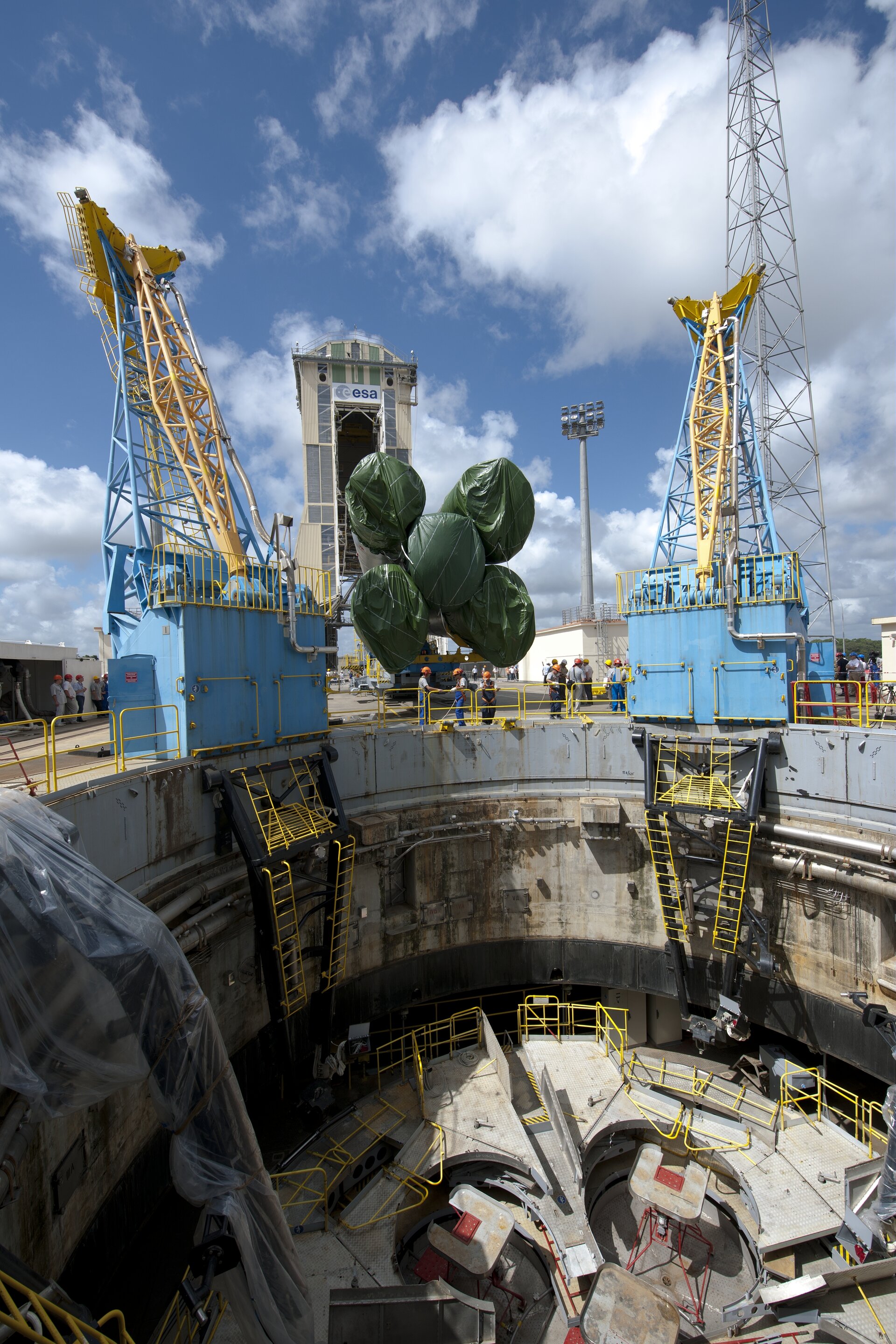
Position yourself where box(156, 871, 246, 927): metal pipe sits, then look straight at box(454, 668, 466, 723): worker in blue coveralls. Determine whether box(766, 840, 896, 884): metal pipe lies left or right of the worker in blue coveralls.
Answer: right

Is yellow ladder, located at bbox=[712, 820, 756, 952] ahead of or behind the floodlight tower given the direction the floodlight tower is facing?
ahead

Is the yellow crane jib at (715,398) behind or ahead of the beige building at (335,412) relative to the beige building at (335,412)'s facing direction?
ahead

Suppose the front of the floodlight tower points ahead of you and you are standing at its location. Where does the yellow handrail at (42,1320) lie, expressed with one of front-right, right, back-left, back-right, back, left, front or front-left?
front

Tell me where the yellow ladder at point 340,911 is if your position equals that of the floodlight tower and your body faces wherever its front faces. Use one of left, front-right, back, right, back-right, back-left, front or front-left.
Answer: front

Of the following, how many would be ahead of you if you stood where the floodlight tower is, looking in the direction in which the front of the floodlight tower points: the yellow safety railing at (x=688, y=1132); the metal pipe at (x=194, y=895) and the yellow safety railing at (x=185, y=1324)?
3

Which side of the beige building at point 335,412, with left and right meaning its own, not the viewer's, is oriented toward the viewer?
front

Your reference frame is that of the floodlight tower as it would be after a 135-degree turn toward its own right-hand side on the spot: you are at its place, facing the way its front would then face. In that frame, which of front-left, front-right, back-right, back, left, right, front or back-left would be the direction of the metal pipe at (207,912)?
back-left

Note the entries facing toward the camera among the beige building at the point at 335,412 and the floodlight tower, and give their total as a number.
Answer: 2

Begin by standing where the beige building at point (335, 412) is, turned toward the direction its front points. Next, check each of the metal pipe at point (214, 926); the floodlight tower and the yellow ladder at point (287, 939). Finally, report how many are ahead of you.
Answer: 2

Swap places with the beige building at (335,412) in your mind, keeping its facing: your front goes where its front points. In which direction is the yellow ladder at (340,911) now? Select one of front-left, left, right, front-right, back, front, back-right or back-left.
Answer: front

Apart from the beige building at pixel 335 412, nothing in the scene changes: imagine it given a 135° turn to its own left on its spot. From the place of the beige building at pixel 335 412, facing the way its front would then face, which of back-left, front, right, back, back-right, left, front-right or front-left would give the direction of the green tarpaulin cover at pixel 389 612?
back-right

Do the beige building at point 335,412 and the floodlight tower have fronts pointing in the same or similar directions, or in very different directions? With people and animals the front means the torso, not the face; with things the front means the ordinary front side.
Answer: same or similar directions

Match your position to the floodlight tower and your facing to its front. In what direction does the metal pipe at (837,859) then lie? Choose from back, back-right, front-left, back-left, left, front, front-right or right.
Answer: front

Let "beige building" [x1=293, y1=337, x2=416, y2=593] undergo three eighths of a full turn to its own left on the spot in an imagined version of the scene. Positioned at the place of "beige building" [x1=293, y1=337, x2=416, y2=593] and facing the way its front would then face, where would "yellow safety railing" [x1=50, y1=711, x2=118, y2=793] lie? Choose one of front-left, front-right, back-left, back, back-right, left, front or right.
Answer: back-right
